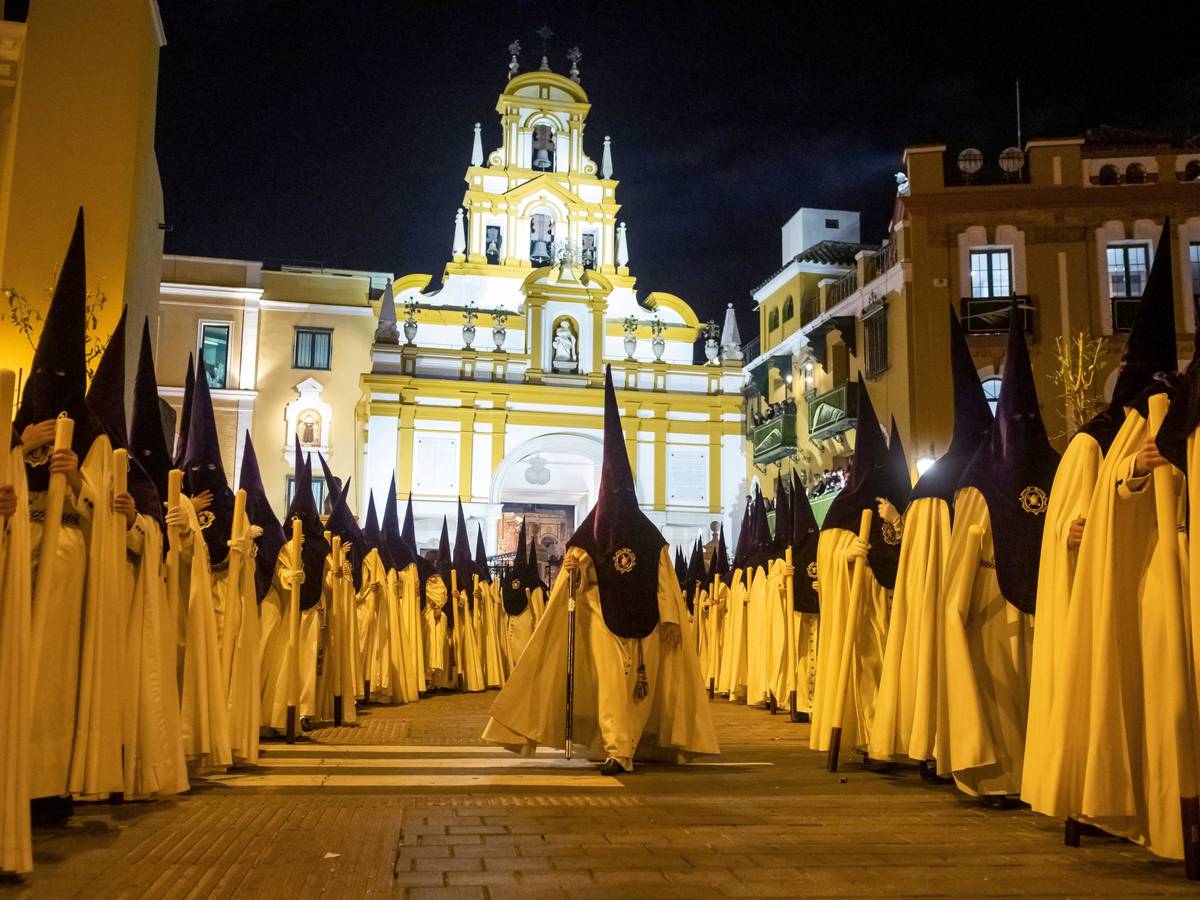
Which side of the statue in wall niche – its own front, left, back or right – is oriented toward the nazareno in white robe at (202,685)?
front

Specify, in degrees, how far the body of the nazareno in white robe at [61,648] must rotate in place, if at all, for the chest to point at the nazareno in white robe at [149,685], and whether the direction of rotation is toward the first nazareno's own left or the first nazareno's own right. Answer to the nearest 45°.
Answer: approximately 90° to the first nazareno's own left

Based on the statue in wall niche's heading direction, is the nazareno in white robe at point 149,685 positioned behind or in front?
in front

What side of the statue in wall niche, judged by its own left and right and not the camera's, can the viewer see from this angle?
front

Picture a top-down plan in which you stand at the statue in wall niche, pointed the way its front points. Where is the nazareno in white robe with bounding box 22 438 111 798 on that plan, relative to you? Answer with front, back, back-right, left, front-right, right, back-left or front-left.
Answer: front

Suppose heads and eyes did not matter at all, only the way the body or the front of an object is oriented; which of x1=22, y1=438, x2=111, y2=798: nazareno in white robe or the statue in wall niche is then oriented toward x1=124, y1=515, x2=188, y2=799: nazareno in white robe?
the statue in wall niche

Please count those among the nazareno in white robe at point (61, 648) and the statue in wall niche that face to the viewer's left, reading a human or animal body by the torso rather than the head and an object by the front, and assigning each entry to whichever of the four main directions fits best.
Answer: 0

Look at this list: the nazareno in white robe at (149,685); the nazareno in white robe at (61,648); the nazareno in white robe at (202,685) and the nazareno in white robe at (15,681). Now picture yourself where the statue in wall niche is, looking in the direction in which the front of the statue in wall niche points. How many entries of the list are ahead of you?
4

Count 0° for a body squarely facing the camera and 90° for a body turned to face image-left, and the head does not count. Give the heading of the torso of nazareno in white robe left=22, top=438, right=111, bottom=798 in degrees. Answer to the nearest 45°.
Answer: approximately 315°

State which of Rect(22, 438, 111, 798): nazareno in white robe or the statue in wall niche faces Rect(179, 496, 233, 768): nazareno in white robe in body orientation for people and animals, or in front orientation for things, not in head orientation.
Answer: the statue in wall niche

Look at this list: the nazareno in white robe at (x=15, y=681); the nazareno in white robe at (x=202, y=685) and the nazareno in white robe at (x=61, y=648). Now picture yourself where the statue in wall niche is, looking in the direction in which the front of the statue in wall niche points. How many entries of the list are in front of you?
3

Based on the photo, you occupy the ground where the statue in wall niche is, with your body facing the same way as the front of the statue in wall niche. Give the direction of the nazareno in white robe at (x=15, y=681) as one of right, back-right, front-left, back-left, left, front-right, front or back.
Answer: front

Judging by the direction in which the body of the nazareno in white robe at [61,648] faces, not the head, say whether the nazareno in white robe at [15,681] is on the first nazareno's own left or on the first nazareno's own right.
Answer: on the first nazareno's own right

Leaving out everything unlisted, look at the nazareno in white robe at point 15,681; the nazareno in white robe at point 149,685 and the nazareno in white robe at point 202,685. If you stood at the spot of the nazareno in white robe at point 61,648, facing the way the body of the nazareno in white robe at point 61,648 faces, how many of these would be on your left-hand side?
2
